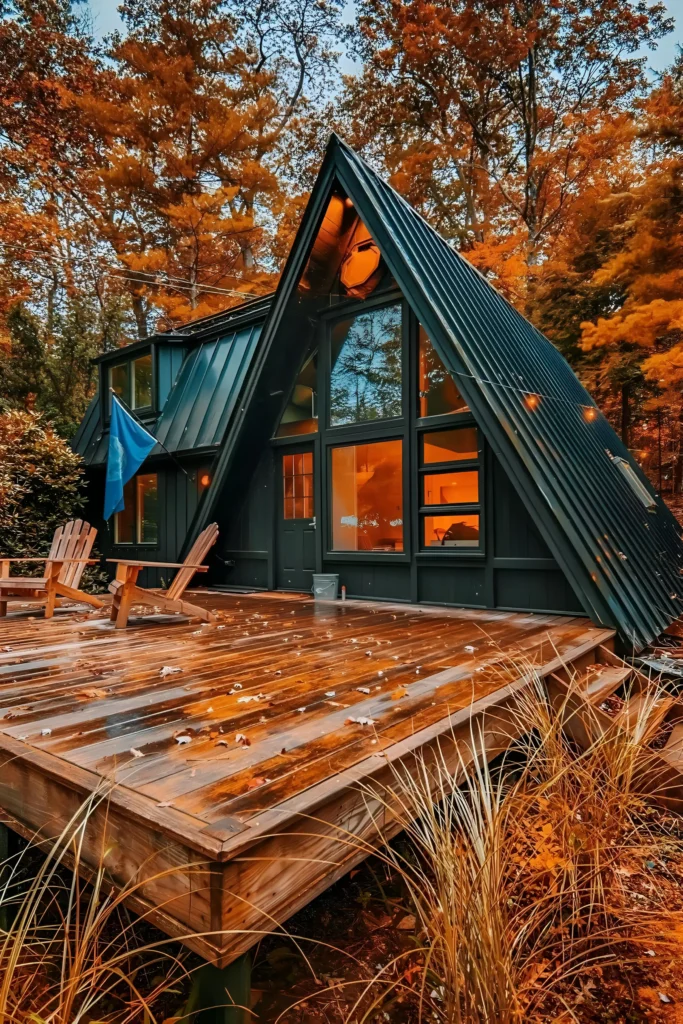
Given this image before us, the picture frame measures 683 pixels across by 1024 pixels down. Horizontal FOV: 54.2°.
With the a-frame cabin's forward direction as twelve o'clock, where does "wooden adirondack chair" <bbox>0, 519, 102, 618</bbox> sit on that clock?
The wooden adirondack chair is roughly at 1 o'clock from the a-frame cabin.

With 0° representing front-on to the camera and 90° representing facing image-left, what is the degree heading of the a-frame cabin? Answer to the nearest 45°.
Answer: approximately 45°

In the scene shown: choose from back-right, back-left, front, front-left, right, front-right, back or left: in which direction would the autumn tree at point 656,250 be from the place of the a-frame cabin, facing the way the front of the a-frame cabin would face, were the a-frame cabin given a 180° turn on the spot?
front

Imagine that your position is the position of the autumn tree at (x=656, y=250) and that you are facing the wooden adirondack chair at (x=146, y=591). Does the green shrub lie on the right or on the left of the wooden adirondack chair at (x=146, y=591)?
right

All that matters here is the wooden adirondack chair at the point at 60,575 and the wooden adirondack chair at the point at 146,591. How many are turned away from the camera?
0

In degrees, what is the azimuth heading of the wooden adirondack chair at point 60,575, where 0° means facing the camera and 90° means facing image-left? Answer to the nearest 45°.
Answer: approximately 45°

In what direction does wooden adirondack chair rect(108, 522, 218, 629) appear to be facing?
to the viewer's left

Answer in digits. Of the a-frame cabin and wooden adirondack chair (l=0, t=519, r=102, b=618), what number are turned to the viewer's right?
0

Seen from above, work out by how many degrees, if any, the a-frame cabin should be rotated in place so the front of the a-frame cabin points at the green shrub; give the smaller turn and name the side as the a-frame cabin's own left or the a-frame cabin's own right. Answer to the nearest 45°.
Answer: approximately 90° to the a-frame cabin's own right

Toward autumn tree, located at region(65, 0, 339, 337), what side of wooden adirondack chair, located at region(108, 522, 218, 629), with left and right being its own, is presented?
right

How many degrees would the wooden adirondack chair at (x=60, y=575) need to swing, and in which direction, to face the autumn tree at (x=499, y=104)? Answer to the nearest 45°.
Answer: approximately 180°

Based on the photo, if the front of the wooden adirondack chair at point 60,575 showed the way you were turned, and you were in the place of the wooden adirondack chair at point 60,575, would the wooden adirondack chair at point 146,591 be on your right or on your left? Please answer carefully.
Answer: on your left
